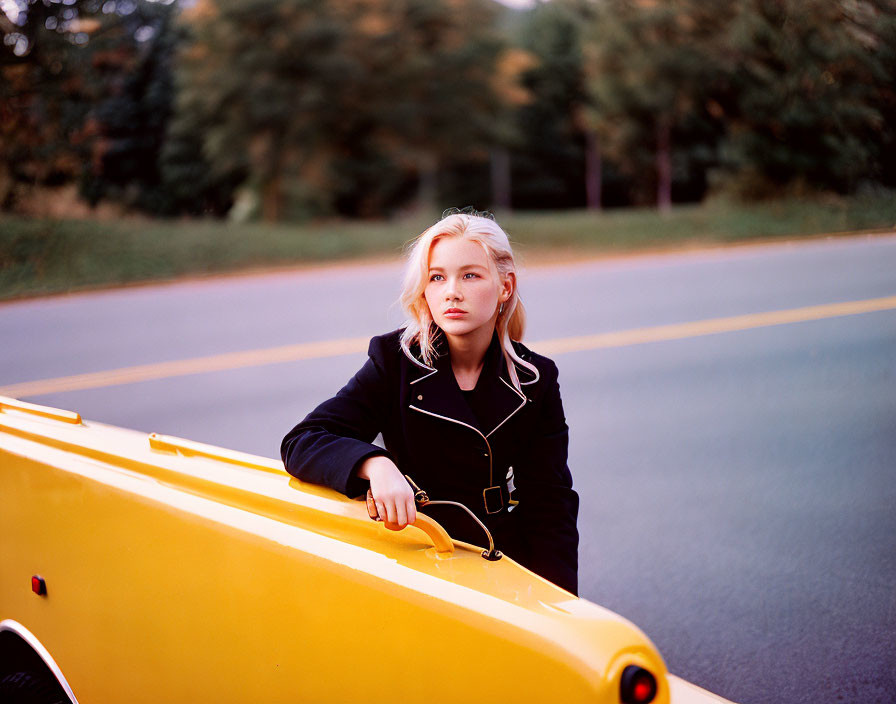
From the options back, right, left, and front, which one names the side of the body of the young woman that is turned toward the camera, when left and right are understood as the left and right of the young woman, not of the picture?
front

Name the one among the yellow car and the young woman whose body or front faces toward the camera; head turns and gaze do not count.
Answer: the young woman

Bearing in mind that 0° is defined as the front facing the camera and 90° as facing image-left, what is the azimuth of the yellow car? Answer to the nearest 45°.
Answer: approximately 135°

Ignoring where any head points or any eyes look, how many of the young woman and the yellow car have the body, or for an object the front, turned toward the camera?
1
